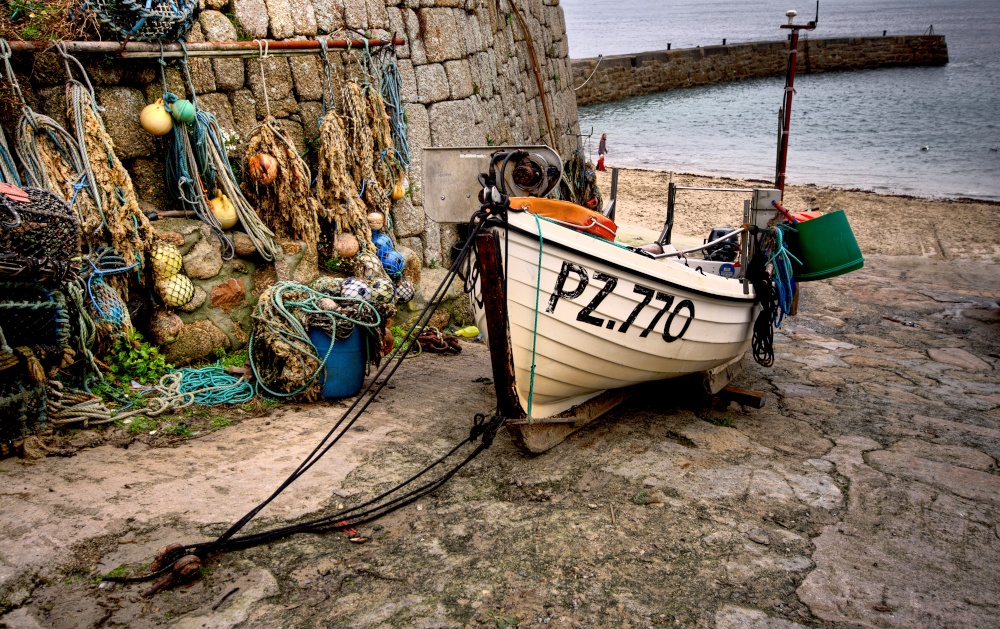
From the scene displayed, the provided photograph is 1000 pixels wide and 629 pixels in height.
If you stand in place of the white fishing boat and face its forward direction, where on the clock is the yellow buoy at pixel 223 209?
The yellow buoy is roughly at 2 o'clock from the white fishing boat.

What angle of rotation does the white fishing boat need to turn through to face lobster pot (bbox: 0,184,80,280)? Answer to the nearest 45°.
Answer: approximately 45° to its right

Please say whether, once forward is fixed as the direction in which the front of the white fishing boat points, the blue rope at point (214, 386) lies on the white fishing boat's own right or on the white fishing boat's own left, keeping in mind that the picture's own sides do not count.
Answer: on the white fishing boat's own right

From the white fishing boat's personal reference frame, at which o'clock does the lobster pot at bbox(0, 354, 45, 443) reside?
The lobster pot is roughly at 1 o'clock from the white fishing boat.

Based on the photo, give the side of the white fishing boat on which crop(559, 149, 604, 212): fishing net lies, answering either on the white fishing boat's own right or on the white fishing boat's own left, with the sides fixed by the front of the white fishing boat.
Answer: on the white fishing boat's own right

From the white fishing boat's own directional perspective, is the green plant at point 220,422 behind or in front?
in front

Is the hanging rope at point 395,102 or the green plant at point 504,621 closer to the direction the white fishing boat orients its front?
the green plant

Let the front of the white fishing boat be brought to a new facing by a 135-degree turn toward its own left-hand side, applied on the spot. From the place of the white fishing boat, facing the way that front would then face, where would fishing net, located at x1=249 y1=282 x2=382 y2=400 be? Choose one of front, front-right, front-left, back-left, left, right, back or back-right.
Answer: back

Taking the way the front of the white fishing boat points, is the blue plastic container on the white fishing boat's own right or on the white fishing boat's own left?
on the white fishing boat's own right

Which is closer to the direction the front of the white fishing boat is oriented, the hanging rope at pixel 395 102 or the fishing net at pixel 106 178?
the fishing net

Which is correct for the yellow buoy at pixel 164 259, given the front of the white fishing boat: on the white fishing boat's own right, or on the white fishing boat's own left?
on the white fishing boat's own right

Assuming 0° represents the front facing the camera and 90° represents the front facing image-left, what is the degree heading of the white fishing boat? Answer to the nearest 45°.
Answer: approximately 45°

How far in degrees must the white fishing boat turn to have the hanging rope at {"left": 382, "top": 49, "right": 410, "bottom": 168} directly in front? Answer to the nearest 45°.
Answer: approximately 90° to its right

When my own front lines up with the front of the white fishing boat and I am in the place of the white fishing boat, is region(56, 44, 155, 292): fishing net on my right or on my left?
on my right

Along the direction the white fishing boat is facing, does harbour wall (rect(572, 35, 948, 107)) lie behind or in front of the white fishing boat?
behind
